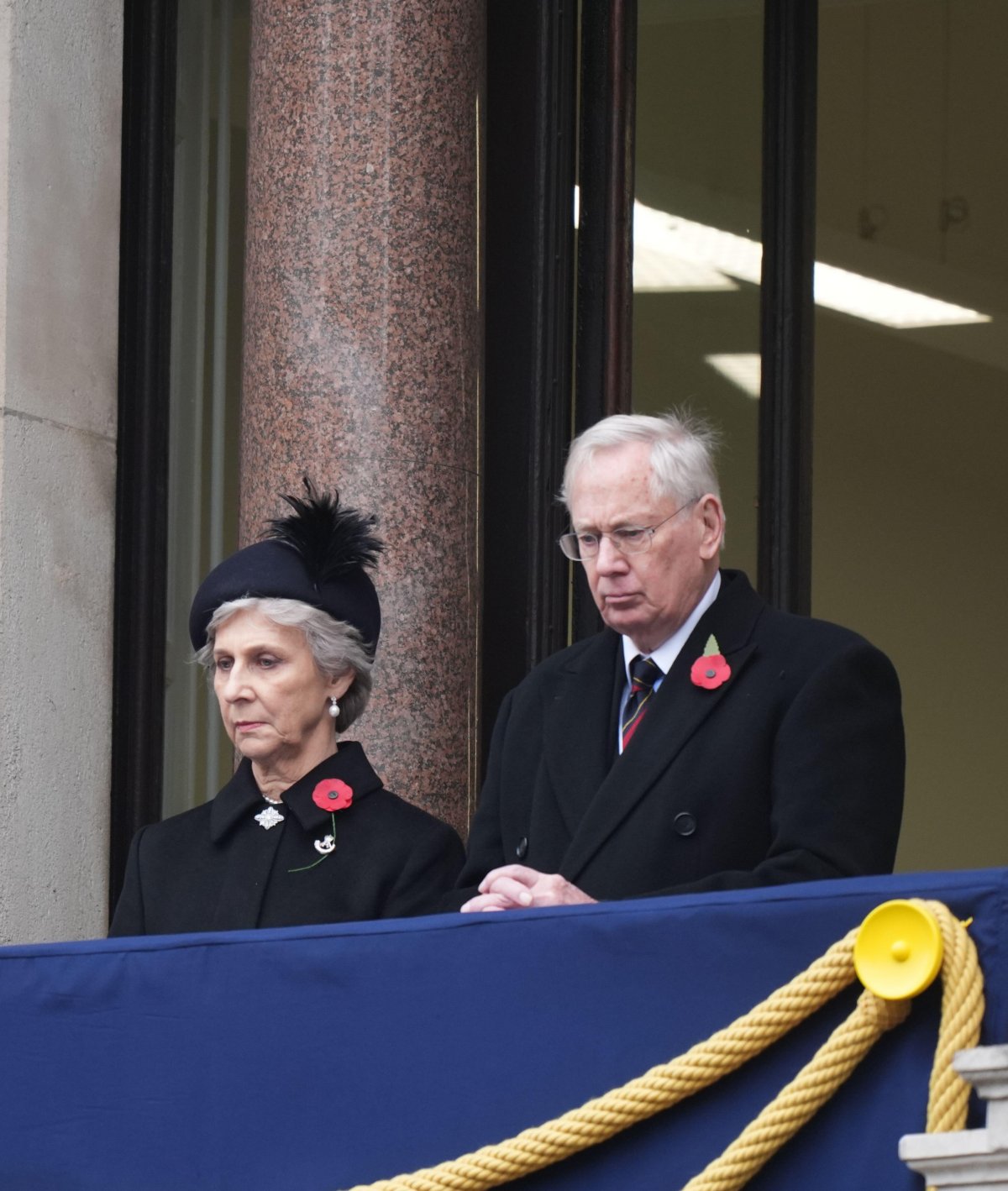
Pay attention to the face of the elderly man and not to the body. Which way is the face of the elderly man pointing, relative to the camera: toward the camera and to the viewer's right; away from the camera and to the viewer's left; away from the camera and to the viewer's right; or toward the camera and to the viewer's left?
toward the camera and to the viewer's left

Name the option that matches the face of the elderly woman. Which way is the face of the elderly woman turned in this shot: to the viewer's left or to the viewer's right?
to the viewer's left

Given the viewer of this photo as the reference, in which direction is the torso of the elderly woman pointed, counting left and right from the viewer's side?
facing the viewer and to the left of the viewer

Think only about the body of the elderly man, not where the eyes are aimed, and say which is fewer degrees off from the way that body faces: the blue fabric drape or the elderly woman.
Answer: the blue fabric drape

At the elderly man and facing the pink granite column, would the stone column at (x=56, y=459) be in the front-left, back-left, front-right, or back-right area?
front-left

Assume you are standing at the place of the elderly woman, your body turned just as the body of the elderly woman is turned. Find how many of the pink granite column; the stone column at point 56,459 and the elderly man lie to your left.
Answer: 1

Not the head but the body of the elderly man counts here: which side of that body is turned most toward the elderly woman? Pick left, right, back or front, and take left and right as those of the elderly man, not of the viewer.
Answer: right

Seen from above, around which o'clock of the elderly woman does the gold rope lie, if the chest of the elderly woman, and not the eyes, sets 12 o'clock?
The gold rope is roughly at 10 o'clock from the elderly woman.

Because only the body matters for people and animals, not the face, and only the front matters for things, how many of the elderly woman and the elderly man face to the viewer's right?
0

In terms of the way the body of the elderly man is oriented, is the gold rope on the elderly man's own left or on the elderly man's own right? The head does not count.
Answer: on the elderly man's own left

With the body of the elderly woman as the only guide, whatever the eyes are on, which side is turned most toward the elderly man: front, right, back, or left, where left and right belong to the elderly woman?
left

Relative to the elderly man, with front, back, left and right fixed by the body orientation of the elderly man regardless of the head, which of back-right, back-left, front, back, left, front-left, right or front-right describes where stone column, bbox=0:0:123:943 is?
right

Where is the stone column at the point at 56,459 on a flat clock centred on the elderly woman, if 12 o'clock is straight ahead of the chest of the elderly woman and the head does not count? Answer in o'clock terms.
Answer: The stone column is roughly at 4 o'clock from the elderly woman.
